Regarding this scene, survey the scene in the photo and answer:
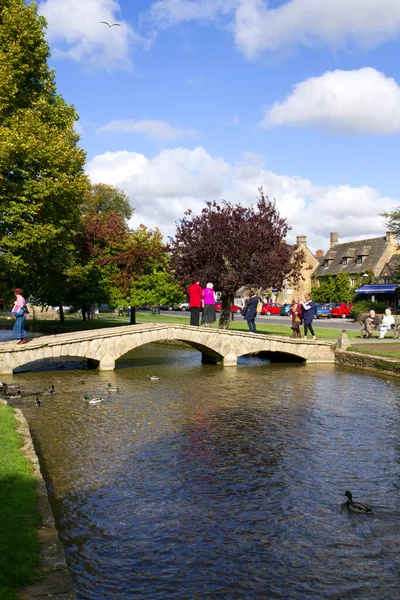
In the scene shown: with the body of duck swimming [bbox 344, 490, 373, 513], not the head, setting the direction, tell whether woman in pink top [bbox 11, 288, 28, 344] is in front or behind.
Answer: in front

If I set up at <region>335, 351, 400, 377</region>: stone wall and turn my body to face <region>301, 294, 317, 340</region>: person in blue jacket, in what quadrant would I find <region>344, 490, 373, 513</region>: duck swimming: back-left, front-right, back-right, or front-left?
back-left

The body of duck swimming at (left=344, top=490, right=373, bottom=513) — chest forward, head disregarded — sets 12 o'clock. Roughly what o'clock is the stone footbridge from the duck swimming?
The stone footbridge is roughly at 2 o'clock from the duck swimming.

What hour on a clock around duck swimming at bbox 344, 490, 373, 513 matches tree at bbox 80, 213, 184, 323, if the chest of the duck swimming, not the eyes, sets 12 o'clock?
The tree is roughly at 2 o'clock from the duck swimming.

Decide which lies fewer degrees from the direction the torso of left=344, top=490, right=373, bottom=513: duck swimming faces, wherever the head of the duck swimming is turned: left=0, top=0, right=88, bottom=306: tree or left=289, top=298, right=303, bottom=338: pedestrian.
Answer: the tree

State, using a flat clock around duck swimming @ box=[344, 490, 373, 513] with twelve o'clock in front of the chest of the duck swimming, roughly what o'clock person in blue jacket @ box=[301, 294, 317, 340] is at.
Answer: The person in blue jacket is roughly at 3 o'clock from the duck swimming.

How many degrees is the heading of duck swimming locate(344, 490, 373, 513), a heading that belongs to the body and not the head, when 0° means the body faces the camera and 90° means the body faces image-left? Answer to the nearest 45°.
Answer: approximately 90°

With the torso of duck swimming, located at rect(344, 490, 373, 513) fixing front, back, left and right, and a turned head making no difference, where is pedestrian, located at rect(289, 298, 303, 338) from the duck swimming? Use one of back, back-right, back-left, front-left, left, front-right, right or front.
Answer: right

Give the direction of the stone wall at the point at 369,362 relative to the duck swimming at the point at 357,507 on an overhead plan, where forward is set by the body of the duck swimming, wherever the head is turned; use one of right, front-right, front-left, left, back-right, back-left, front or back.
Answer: right

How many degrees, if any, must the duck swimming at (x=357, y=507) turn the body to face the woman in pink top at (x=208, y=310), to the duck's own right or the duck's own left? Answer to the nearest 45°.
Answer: approximately 90° to the duck's own right
